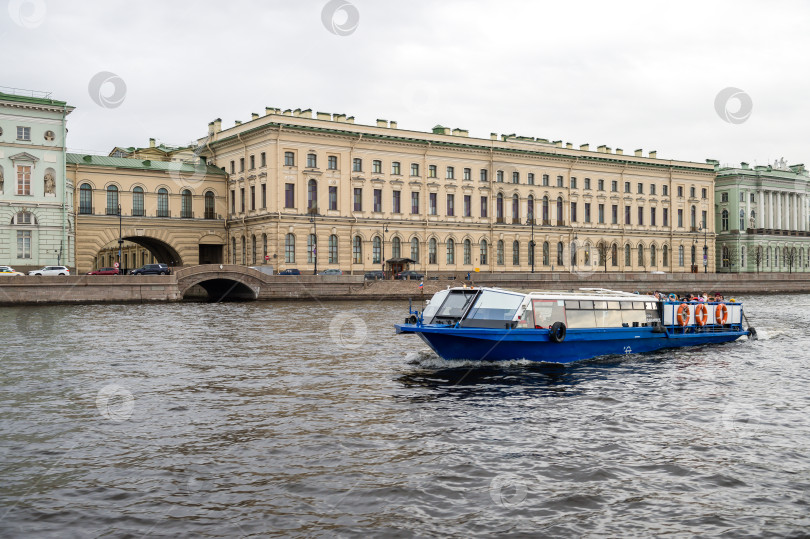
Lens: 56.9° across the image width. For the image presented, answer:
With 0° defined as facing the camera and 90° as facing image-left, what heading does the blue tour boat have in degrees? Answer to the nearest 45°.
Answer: approximately 45°
